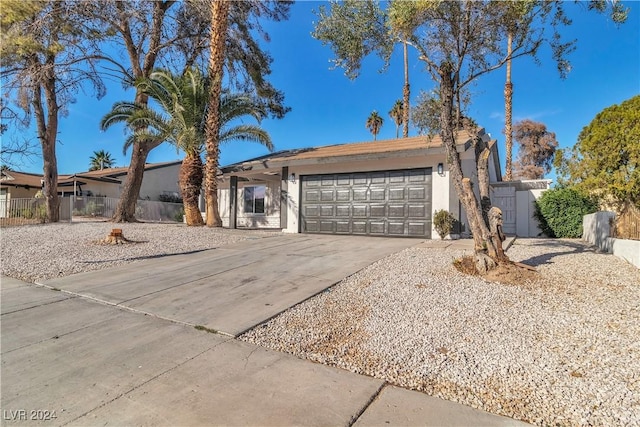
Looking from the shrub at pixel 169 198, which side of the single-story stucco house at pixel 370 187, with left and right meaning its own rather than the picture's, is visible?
right

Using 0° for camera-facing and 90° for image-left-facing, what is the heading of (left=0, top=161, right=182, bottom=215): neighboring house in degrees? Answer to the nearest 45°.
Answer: approximately 45°

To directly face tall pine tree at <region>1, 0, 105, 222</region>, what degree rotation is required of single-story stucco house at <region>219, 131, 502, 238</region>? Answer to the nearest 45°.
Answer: approximately 45° to its right

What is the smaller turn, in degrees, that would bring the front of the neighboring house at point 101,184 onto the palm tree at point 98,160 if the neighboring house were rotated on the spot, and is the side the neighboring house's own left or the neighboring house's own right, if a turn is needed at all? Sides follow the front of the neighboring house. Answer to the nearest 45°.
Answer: approximately 135° to the neighboring house's own right

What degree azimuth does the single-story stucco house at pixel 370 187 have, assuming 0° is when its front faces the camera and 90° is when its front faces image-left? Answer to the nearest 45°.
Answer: approximately 45°

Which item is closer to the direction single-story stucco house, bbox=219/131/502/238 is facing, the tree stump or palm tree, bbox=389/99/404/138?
the tree stump

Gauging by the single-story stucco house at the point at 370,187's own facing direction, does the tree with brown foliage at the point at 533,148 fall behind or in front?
behind

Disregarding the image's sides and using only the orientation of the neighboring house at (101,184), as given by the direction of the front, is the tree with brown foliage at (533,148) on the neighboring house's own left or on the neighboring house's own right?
on the neighboring house's own left

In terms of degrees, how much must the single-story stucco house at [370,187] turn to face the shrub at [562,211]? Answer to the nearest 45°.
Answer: approximately 135° to its left
